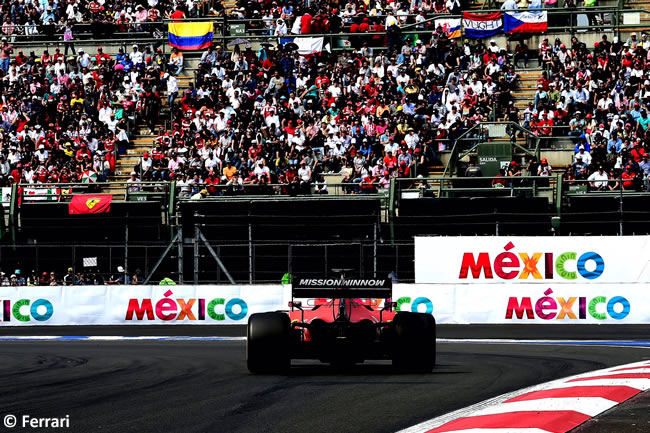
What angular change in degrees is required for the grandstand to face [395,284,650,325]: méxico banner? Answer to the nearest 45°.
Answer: approximately 45° to its left

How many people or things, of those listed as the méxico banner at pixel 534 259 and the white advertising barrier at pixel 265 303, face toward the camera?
2

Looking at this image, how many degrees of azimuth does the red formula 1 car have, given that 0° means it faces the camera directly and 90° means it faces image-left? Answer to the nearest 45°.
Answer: approximately 180°

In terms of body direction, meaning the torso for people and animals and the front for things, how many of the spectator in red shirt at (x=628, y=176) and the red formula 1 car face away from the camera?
1

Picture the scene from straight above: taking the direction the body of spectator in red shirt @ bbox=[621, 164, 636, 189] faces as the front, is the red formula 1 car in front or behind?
in front

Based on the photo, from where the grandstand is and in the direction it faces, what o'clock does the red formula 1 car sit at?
The red formula 1 car is roughly at 12 o'clock from the grandstand.

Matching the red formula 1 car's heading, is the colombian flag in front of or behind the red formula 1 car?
in front

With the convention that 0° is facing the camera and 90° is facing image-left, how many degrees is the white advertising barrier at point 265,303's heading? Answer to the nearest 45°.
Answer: approximately 0°

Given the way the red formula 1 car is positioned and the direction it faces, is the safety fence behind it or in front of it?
in front

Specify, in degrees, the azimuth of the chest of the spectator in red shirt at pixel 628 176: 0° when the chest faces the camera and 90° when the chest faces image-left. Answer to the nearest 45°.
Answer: approximately 0°
